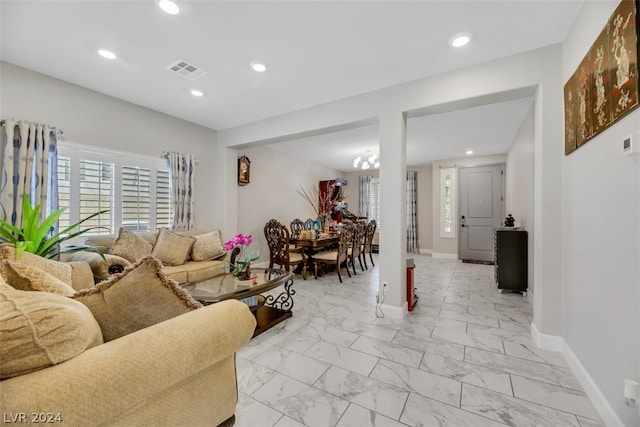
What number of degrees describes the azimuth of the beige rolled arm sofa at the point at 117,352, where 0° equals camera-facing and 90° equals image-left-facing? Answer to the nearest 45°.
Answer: approximately 225°

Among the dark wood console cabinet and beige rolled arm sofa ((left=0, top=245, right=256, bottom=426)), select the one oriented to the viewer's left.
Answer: the dark wood console cabinet

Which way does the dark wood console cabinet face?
to the viewer's left

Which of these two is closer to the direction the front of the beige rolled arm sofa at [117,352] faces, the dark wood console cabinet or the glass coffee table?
the glass coffee table

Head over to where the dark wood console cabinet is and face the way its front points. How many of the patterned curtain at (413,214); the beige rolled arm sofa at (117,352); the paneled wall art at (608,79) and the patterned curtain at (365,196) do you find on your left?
2

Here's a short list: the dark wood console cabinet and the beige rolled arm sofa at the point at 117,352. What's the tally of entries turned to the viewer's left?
1

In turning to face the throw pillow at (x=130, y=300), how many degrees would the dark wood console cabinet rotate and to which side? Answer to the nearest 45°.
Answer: approximately 90° to its left

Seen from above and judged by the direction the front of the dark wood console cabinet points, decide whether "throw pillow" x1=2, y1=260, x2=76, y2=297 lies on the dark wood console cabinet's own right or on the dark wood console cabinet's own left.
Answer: on the dark wood console cabinet's own left
